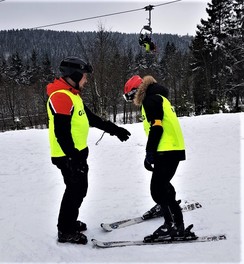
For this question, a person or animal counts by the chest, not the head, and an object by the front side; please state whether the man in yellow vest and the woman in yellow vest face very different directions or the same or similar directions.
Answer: very different directions

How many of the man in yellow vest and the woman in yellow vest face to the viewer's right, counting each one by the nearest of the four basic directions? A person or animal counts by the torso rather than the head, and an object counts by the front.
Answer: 1

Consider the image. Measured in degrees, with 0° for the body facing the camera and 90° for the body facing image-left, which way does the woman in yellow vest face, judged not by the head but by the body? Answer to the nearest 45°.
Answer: approximately 90°

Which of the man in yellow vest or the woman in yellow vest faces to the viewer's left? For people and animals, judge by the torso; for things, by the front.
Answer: the woman in yellow vest

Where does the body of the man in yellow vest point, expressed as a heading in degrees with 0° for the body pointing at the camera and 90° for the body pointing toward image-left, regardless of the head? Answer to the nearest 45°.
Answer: approximately 270°

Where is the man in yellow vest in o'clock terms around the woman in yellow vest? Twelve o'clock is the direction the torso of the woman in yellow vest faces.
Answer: The man in yellow vest is roughly at 12 o'clock from the woman in yellow vest.

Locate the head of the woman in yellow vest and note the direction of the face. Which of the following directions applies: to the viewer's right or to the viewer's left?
to the viewer's left

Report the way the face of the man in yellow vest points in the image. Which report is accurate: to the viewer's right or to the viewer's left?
to the viewer's right

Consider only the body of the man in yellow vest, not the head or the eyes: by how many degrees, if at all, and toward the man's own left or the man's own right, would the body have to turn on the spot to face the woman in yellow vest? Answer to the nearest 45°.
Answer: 0° — they already face them

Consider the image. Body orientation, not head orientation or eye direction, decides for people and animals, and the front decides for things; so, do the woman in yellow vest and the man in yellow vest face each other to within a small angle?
yes
